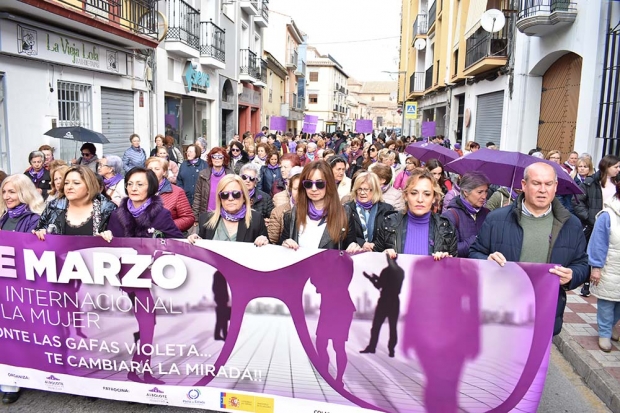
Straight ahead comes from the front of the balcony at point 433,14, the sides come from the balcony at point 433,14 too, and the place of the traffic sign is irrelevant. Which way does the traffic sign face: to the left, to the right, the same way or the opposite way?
to the left

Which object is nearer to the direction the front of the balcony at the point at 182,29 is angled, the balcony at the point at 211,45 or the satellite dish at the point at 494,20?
the satellite dish

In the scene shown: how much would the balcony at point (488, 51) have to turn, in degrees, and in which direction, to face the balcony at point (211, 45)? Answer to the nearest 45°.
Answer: approximately 45° to its right

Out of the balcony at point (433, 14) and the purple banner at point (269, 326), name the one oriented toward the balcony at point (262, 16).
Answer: the balcony at point (433, 14)

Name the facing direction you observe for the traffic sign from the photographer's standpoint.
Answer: facing the viewer

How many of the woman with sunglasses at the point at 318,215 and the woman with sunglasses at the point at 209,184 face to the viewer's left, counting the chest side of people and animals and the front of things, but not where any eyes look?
0

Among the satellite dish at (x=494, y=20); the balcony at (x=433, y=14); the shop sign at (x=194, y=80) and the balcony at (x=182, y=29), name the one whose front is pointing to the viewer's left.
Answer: the balcony at (x=433, y=14)

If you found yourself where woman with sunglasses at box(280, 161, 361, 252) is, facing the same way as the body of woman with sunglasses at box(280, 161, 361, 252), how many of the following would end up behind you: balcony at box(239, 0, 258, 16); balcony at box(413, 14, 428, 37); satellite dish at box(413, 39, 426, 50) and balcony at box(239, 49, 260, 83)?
4

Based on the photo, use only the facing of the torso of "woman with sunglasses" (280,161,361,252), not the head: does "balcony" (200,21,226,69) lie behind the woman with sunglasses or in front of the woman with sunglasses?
behind

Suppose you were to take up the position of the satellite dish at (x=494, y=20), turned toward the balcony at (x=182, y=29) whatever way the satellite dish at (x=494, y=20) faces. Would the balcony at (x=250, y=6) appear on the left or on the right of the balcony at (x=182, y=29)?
right

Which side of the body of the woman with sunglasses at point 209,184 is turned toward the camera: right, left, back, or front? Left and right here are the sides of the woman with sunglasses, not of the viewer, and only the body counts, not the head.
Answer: front

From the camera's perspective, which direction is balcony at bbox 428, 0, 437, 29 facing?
to the viewer's left

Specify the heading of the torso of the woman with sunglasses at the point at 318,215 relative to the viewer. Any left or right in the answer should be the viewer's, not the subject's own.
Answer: facing the viewer

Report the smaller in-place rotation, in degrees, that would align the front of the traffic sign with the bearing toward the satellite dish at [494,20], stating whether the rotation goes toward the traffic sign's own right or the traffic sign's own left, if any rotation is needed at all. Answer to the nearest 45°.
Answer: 0° — it already faces it
